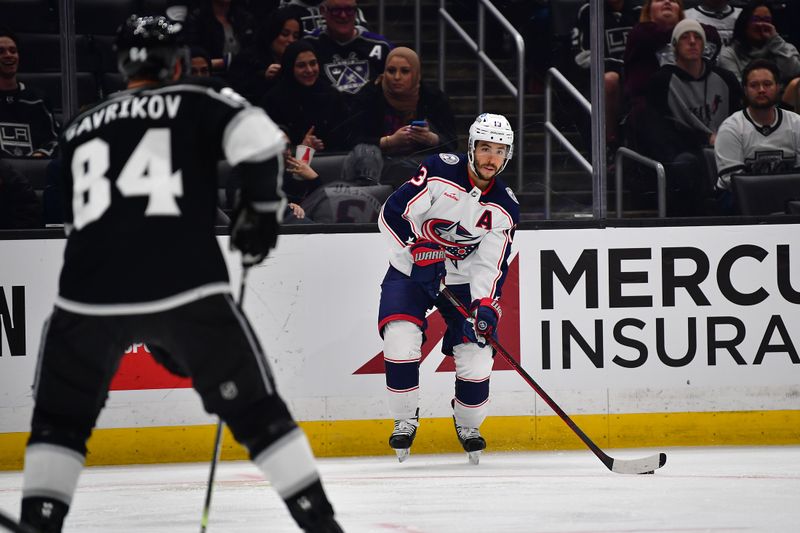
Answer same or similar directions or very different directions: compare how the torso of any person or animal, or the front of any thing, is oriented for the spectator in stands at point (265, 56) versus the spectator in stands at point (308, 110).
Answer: same or similar directions

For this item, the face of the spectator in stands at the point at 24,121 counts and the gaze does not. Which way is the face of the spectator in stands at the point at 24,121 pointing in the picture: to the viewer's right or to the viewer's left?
to the viewer's right

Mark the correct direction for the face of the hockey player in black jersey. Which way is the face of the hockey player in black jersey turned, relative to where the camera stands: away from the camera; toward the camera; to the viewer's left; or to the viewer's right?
away from the camera

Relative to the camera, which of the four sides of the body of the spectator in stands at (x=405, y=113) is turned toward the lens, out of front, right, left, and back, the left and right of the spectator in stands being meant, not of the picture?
front

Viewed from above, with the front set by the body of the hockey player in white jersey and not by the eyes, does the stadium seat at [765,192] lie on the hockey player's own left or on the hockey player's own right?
on the hockey player's own left

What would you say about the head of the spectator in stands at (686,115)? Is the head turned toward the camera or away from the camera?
toward the camera

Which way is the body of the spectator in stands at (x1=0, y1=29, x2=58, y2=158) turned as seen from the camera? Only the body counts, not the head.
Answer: toward the camera

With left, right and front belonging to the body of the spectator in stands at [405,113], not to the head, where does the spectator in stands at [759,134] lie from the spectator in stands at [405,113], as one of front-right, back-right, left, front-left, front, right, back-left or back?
left

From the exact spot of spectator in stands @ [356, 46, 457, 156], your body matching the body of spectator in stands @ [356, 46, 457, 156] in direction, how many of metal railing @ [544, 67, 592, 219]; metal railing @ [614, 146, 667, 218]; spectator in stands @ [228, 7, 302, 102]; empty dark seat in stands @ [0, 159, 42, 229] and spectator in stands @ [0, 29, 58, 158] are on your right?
3

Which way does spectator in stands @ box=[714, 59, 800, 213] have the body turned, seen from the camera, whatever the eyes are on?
toward the camera

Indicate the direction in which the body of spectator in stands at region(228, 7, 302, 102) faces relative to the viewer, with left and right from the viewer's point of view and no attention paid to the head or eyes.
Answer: facing the viewer and to the right of the viewer

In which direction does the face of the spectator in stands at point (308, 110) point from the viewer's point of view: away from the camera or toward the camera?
toward the camera

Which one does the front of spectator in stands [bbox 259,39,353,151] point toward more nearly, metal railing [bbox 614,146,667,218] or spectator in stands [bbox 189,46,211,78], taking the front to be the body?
the metal railing

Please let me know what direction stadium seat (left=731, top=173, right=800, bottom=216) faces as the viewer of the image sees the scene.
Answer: facing the viewer

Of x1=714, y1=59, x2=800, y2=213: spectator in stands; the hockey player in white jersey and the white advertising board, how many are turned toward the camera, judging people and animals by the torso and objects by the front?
3
